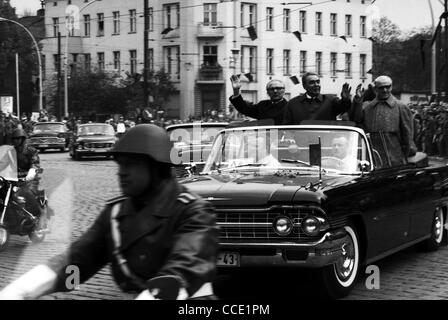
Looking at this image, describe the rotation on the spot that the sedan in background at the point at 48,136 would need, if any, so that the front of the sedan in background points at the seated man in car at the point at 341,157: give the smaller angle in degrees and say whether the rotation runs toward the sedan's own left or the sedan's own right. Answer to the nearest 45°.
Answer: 0° — it already faces them

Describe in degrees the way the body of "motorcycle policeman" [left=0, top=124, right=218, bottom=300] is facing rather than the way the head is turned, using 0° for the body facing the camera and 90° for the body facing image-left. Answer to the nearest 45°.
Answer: approximately 45°

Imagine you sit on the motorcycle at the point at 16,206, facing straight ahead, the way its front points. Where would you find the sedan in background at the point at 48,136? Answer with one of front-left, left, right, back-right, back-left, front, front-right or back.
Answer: back-right

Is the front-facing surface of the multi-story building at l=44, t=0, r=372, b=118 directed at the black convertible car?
yes

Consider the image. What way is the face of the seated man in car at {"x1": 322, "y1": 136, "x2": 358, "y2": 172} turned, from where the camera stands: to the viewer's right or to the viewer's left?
to the viewer's left

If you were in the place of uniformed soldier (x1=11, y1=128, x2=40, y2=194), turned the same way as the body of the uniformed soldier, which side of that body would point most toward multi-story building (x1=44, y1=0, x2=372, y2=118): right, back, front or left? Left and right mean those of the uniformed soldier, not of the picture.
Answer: back

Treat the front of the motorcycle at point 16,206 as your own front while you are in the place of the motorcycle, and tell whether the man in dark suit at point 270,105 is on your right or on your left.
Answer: on your left
